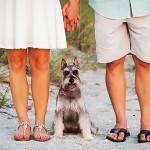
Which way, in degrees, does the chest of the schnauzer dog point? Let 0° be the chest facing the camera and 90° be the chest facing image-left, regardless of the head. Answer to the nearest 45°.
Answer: approximately 0°
